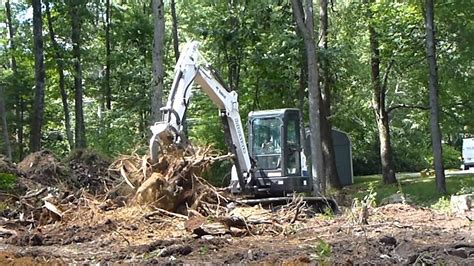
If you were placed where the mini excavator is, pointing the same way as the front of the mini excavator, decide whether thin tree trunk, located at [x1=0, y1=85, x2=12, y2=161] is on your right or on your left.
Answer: on your right

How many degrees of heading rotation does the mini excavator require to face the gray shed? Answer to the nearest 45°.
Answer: approximately 135° to its right

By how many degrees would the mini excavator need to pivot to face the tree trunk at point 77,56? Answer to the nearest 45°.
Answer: approximately 90° to its right

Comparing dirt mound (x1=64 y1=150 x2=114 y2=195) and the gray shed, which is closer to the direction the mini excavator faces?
the dirt mound

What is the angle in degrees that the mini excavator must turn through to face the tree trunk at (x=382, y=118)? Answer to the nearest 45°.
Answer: approximately 180°

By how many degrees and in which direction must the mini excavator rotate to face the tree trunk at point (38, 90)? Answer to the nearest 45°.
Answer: approximately 90° to its right

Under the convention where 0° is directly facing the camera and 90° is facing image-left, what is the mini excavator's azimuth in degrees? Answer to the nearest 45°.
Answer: approximately 45°

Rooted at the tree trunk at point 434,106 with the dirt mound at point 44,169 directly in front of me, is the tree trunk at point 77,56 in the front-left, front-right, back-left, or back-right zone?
front-right

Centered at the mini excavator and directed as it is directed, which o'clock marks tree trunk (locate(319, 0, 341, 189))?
The tree trunk is roughly at 5 o'clock from the mini excavator.

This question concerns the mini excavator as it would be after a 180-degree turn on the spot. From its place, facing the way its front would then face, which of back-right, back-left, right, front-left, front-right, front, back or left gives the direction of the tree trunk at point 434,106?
front

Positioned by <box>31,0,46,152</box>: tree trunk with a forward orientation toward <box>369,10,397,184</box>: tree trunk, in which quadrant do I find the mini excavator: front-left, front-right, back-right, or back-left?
front-right

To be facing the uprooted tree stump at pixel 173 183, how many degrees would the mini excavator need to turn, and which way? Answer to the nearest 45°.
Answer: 0° — it already faces it

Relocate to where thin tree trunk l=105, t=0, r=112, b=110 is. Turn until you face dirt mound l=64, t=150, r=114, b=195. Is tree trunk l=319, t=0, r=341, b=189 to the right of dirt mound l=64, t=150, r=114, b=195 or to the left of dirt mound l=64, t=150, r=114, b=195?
left

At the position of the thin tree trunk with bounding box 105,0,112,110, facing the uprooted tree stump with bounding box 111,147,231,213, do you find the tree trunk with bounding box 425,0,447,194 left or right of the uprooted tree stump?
left

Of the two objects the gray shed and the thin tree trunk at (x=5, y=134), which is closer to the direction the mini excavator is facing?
the thin tree trunk

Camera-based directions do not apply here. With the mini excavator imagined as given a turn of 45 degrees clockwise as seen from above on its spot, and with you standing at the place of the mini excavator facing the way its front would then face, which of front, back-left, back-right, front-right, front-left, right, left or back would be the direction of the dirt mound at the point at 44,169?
front

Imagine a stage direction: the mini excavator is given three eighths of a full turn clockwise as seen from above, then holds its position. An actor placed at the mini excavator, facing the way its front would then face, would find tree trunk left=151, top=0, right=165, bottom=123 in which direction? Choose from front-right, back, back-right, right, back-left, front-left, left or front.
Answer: front-left

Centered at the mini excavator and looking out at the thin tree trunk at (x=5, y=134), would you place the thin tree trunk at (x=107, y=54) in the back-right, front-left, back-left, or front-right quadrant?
front-right
